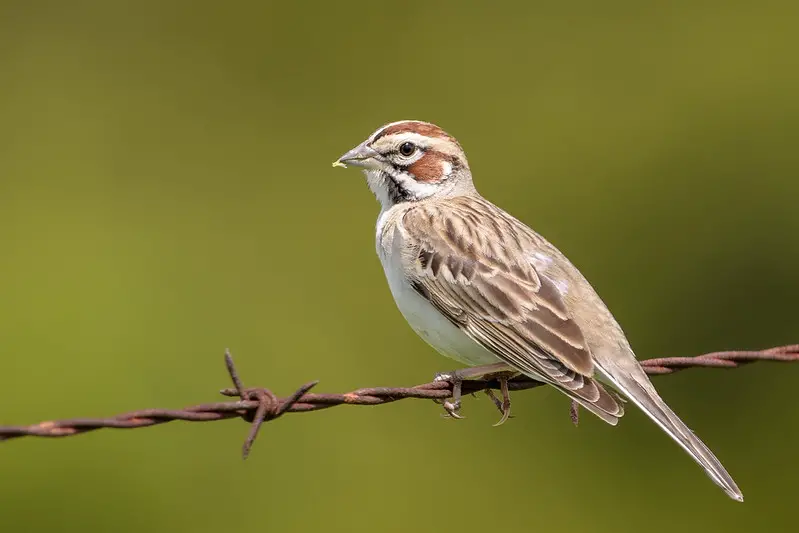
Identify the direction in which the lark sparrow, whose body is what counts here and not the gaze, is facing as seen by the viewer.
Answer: to the viewer's left
